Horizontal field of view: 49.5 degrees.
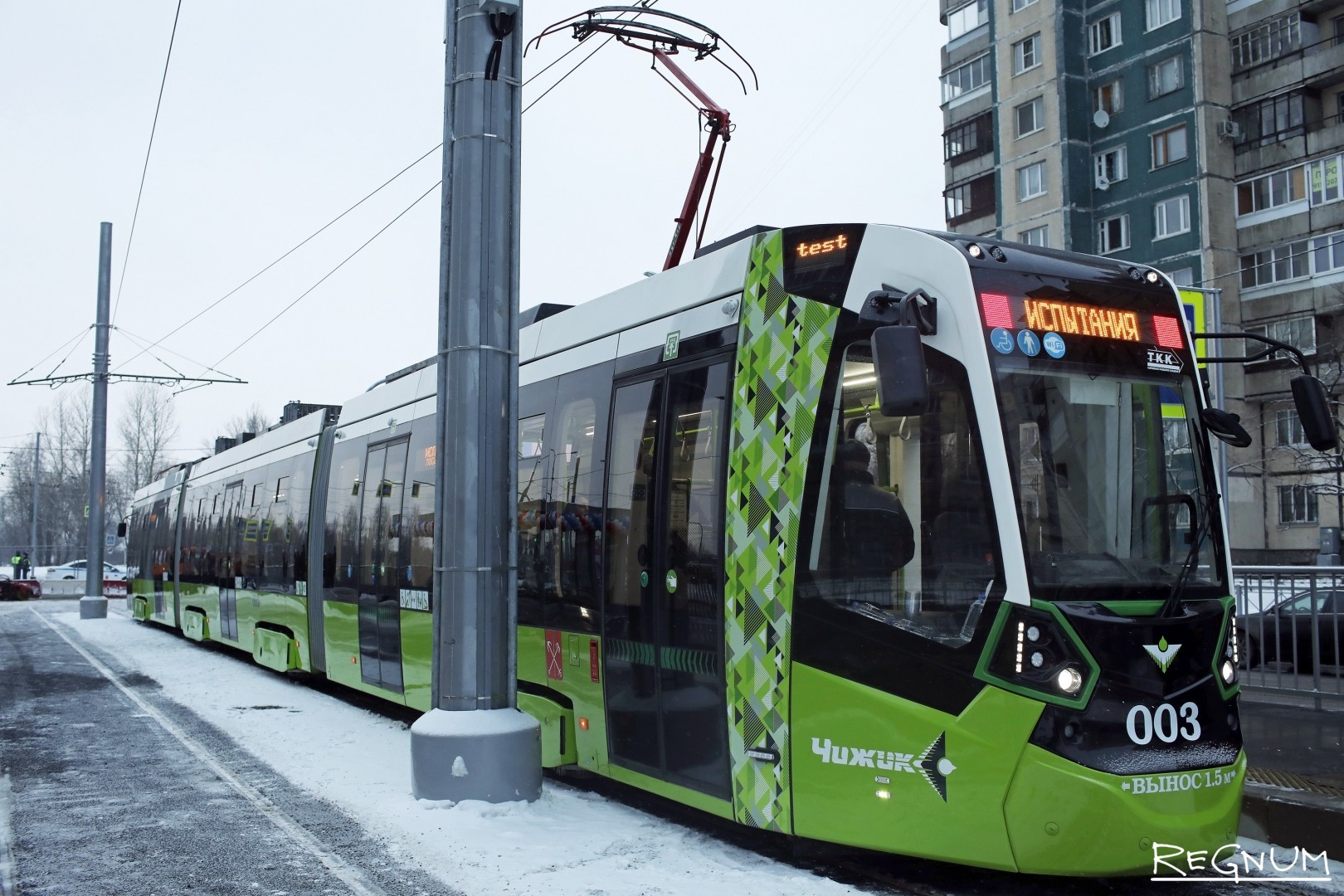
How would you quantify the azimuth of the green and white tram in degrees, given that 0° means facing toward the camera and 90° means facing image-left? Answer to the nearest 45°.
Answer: approximately 315°

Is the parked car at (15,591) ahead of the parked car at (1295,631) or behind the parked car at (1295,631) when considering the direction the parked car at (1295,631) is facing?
ahead

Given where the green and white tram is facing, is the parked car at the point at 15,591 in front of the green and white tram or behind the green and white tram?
behind

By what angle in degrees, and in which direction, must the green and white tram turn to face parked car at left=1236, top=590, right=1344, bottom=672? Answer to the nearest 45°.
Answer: approximately 90° to its left

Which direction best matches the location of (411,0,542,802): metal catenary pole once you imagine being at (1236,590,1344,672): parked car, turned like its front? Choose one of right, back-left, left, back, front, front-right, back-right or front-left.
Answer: front-left

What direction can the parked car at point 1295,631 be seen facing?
to the viewer's left

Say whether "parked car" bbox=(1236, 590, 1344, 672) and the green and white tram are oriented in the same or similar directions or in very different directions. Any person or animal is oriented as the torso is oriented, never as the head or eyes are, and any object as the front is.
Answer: very different directions

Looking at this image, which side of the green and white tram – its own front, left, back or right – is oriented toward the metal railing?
left
